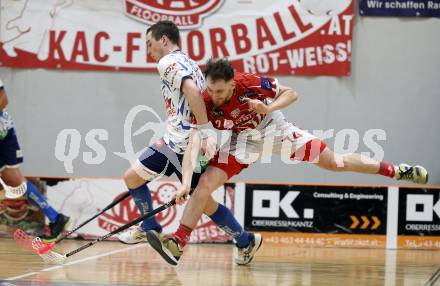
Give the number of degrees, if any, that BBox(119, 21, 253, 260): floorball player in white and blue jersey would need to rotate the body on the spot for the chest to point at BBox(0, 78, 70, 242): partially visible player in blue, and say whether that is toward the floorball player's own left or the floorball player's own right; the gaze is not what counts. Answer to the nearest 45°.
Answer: approximately 45° to the floorball player's own right

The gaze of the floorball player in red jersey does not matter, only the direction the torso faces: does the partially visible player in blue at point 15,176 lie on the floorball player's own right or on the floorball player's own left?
on the floorball player's own right
